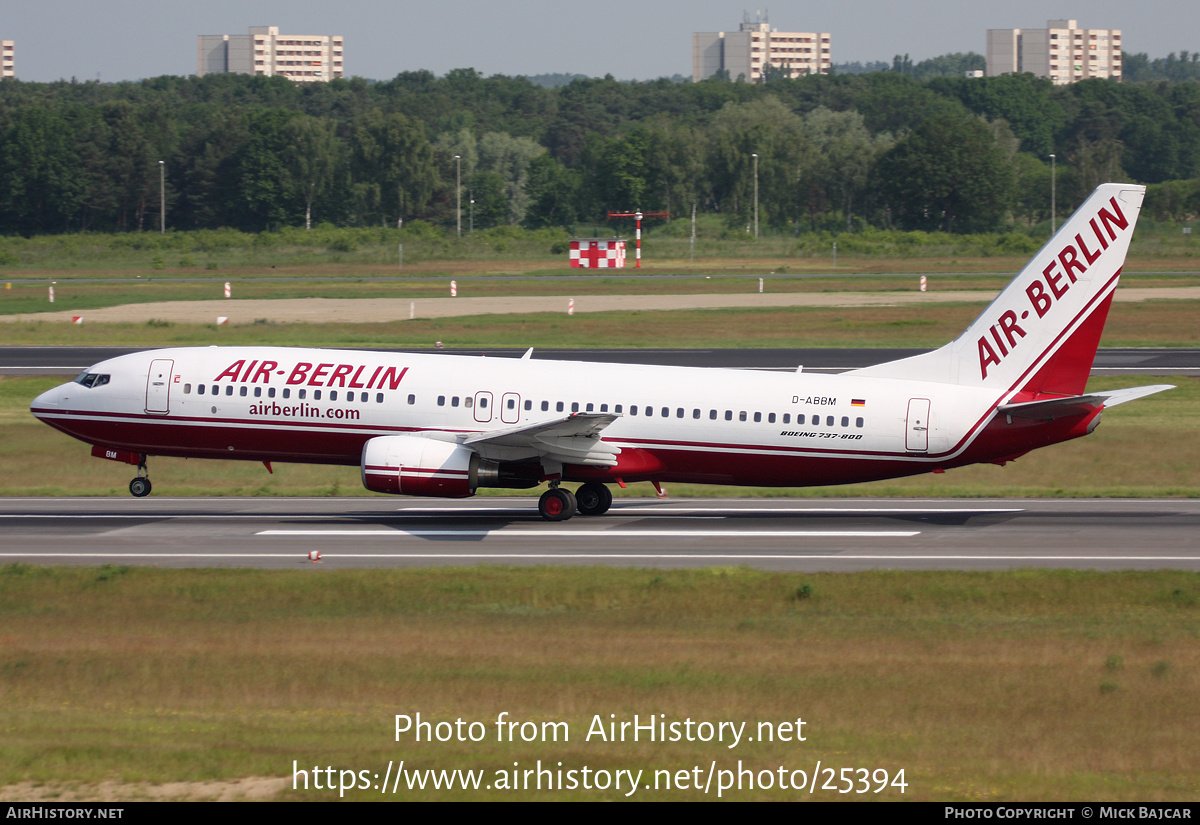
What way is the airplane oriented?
to the viewer's left
